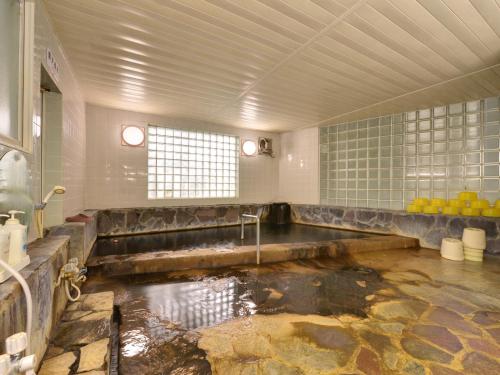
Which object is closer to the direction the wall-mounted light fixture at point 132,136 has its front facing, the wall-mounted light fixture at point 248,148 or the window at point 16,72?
the window

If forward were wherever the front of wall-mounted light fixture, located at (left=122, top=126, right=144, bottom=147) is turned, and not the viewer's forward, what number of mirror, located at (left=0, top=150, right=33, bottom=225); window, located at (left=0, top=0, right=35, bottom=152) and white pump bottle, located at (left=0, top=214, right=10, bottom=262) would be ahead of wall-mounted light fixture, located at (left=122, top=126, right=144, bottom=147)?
3

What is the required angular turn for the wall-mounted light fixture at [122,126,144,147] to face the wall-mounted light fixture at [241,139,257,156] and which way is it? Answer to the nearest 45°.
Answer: approximately 90° to its left

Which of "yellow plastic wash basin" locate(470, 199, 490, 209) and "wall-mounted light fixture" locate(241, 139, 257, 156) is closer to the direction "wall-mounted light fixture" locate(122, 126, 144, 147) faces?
the yellow plastic wash basin

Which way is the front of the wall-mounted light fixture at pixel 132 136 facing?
toward the camera

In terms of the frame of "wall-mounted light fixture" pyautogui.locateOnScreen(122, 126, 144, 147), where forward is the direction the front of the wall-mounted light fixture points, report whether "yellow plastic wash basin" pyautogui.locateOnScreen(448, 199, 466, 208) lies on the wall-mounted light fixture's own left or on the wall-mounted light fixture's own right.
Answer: on the wall-mounted light fixture's own left

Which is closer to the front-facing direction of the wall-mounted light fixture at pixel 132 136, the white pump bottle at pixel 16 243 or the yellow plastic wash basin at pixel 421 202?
the white pump bottle

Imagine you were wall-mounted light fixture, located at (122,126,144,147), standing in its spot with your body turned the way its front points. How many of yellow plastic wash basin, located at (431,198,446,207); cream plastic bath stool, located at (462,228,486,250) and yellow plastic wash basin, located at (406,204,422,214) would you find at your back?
0

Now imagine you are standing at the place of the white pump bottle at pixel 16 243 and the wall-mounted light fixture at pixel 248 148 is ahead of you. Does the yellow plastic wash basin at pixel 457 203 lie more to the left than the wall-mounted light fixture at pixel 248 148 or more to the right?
right

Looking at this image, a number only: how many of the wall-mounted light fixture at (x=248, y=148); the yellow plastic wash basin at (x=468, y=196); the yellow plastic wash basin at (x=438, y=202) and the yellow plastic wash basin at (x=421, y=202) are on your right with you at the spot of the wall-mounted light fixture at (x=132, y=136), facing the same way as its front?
0

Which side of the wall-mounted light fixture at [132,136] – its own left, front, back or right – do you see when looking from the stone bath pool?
front

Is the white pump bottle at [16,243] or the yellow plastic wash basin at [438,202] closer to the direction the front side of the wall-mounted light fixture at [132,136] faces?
the white pump bottle

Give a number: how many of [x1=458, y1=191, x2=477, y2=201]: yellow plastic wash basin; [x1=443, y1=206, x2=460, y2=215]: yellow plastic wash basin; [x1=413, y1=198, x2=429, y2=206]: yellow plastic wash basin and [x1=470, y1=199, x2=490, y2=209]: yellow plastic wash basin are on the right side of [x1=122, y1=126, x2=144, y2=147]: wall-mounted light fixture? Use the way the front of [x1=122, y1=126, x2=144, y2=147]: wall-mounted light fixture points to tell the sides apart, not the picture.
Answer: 0

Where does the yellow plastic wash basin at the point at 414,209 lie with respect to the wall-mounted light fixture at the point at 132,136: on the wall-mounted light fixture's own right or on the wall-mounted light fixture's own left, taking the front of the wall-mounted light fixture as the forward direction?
on the wall-mounted light fixture's own left

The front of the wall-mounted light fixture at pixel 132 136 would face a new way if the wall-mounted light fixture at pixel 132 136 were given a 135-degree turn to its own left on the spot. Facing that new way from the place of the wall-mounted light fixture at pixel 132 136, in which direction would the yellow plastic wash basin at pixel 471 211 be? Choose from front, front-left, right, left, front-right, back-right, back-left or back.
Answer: right

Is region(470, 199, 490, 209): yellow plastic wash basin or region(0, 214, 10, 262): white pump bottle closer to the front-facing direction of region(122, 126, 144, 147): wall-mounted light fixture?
the white pump bottle

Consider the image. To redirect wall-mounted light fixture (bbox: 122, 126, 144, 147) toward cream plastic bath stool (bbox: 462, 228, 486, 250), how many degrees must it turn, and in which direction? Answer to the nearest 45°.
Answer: approximately 45° to its left

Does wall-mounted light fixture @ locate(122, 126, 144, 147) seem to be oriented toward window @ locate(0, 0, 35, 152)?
yes

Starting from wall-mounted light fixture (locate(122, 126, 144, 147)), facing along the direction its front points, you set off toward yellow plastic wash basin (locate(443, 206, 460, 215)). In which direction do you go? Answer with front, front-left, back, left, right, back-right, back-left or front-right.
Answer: front-left

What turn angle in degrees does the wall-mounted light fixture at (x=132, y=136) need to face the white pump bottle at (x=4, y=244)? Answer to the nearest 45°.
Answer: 0° — it already faces it
